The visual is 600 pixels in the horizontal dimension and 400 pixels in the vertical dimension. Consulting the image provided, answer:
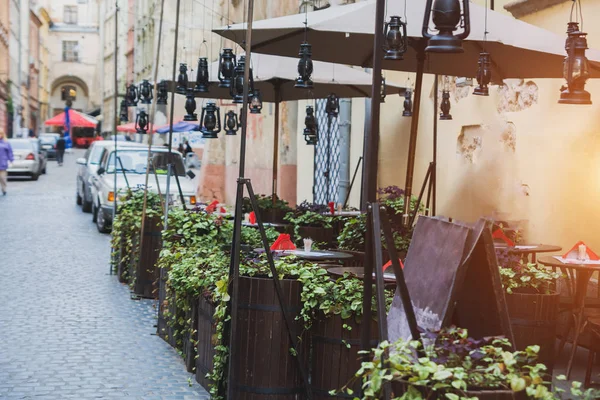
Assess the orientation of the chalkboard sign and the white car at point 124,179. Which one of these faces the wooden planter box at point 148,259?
the white car

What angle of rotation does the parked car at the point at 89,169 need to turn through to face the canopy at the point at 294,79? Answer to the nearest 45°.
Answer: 0° — it already faces it

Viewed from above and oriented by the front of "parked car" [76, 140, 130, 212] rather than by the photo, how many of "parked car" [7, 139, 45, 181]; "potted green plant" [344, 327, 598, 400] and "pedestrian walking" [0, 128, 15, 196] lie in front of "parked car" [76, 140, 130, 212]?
1

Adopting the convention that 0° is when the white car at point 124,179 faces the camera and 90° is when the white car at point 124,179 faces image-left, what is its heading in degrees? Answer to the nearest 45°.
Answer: approximately 0°

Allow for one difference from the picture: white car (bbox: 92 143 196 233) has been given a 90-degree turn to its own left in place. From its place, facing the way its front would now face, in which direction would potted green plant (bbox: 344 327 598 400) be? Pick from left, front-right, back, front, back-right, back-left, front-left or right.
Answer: right

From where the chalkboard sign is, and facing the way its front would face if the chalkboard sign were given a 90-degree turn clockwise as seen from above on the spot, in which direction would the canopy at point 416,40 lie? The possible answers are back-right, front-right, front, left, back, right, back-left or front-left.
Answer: front-right

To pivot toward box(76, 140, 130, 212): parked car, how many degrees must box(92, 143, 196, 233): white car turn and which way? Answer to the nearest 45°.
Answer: approximately 180°

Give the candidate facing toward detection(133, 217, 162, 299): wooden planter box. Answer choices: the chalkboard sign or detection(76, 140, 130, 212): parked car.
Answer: the parked car

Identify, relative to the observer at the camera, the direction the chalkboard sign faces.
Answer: facing the viewer and to the left of the viewer

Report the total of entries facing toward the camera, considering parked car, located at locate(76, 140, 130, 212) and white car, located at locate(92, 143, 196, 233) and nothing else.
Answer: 2

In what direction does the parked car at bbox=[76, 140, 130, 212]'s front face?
toward the camera

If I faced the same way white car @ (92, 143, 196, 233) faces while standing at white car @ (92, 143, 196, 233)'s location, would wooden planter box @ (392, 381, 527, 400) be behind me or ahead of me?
ahead

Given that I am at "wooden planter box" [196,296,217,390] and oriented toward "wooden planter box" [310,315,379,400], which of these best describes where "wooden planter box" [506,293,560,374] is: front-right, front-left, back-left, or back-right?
front-left
